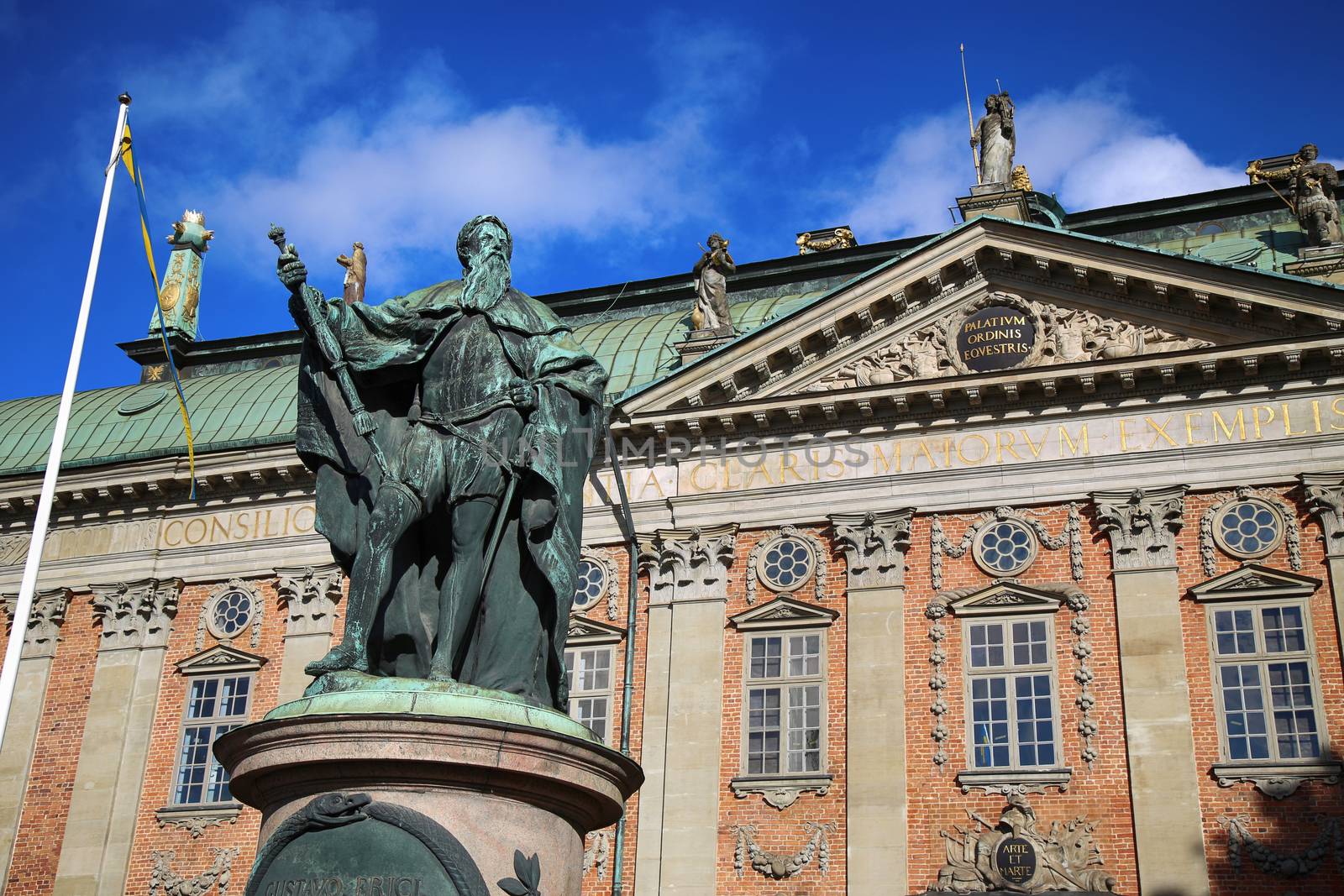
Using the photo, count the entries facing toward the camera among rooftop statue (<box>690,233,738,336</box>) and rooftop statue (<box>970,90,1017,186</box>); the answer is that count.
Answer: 2

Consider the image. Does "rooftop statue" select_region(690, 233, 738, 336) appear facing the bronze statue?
yes

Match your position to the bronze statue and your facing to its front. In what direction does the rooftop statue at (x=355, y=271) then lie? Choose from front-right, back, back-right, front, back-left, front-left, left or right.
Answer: back

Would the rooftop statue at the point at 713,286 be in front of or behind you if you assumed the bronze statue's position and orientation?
behind

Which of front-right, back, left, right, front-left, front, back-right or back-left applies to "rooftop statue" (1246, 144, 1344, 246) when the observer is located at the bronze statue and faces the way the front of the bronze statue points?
back-left

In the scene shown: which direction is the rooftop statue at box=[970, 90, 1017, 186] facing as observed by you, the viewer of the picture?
facing the viewer

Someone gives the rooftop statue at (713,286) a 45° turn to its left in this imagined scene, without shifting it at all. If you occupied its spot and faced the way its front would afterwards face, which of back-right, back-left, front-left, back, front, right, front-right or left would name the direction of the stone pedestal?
front-right

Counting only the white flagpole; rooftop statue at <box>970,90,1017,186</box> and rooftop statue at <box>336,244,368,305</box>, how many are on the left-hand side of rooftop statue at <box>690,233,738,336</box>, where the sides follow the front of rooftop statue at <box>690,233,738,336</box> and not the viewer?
1

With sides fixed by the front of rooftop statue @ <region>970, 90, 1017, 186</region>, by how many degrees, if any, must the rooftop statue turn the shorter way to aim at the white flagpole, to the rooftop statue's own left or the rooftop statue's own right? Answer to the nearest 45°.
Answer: approximately 45° to the rooftop statue's own right

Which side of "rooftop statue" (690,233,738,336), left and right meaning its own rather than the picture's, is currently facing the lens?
front

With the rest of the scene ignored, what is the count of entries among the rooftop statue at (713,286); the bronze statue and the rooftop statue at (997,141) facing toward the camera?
3

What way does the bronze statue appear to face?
toward the camera

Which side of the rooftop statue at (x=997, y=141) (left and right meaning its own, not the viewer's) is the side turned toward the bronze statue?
front
